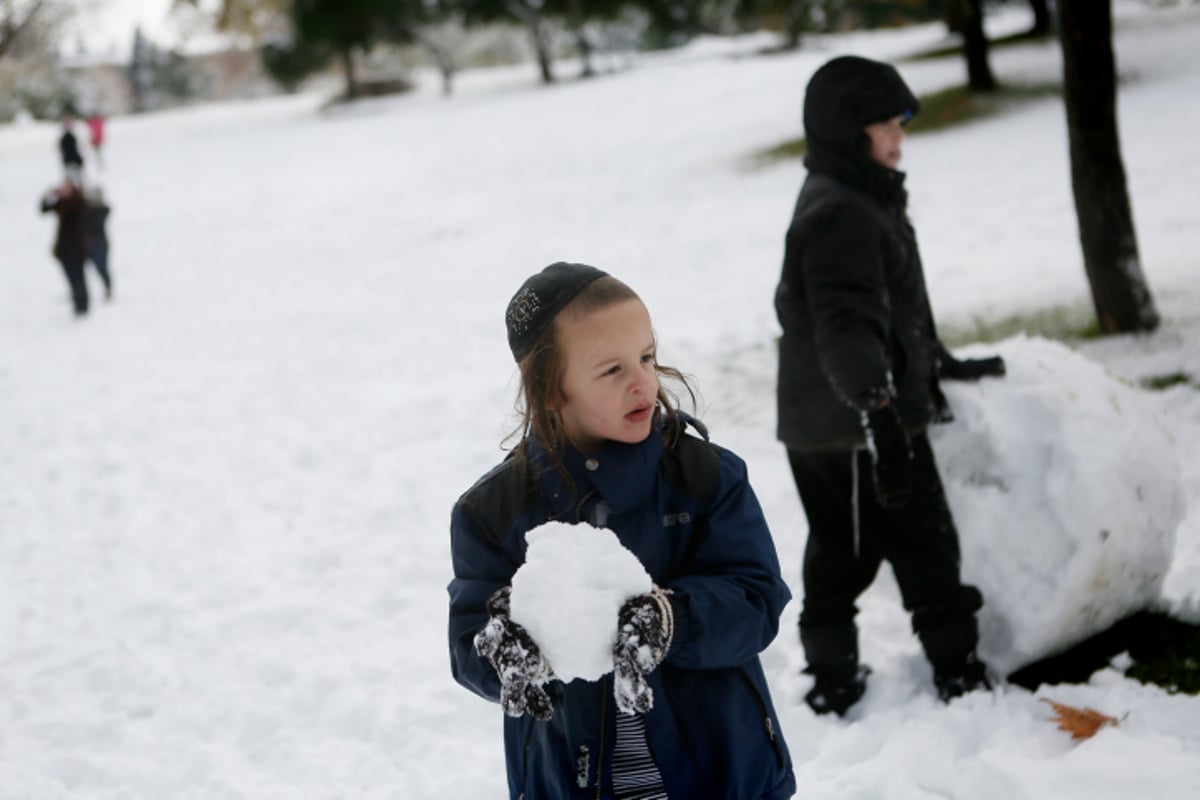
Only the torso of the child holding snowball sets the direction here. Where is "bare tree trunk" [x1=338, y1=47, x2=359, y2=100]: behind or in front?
behind

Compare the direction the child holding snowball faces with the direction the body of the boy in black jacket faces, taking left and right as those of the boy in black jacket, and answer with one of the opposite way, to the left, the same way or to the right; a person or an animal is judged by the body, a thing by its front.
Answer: to the right

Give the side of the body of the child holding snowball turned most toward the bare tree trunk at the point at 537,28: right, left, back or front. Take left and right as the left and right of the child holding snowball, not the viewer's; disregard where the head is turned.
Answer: back

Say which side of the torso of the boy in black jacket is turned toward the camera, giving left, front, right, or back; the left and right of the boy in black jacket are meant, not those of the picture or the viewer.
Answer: right

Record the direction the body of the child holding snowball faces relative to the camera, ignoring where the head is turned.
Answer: toward the camera

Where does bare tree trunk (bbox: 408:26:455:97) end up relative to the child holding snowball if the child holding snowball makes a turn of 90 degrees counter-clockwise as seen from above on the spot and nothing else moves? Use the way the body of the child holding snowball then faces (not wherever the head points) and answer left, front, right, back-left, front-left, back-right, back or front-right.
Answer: left

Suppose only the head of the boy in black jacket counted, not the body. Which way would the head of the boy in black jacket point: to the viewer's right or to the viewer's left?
to the viewer's right

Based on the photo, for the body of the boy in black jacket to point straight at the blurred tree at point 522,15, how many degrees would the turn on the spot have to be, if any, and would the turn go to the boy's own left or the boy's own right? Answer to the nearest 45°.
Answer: approximately 90° to the boy's own left
